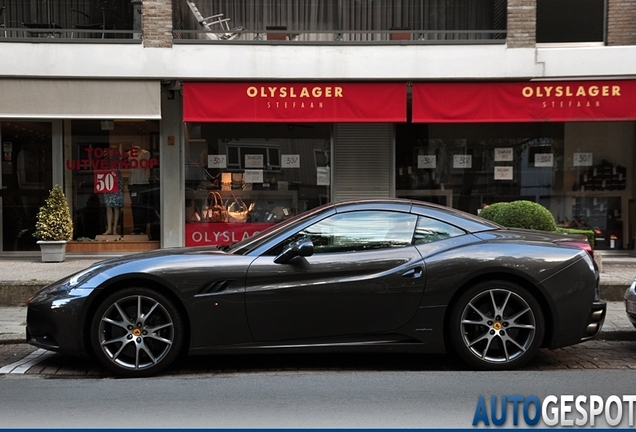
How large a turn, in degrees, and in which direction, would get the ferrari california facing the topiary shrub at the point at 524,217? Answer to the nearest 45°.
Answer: approximately 135° to its right

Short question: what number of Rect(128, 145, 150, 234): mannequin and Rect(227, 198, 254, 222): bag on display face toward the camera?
2

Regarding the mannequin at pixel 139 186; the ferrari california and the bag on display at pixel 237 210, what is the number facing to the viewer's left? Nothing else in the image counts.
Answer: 1

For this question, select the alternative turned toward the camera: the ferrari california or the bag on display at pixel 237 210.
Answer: the bag on display

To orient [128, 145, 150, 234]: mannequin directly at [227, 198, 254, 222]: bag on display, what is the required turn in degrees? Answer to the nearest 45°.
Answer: approximately 90° to its left

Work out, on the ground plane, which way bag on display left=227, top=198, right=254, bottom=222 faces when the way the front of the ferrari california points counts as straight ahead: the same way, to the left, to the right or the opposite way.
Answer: to the left

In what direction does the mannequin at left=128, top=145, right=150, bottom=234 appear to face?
toward the camera

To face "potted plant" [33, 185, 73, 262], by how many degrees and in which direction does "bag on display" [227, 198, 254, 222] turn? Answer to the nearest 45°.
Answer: approximately 90° to its right

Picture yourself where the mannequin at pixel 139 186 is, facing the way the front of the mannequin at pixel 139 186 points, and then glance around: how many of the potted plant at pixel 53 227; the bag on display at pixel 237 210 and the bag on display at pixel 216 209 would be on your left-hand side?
2

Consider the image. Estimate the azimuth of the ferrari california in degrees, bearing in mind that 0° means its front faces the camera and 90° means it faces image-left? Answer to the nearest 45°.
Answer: approximately 90°

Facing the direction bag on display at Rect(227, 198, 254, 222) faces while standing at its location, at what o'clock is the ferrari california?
The ferrari california is roughly at 12 o'clock from the bag on display.

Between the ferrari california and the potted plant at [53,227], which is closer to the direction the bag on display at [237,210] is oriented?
the ferrari california

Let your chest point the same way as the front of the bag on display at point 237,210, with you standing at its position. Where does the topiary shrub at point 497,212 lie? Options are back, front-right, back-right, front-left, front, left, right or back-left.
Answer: front-left

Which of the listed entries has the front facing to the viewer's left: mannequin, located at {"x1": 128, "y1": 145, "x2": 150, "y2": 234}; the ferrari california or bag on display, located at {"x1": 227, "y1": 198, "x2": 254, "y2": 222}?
the ferrari california

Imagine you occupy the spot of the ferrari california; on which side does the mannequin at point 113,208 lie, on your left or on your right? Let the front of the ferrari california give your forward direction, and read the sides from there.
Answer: on your right

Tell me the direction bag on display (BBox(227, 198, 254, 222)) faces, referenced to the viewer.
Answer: facing the viewer

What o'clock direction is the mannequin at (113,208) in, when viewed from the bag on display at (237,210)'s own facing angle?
The mannequin is roughly at 3 o'clock from the bag on display.

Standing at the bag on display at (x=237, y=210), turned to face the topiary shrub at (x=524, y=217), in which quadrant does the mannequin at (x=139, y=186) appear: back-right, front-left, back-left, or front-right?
back-right
